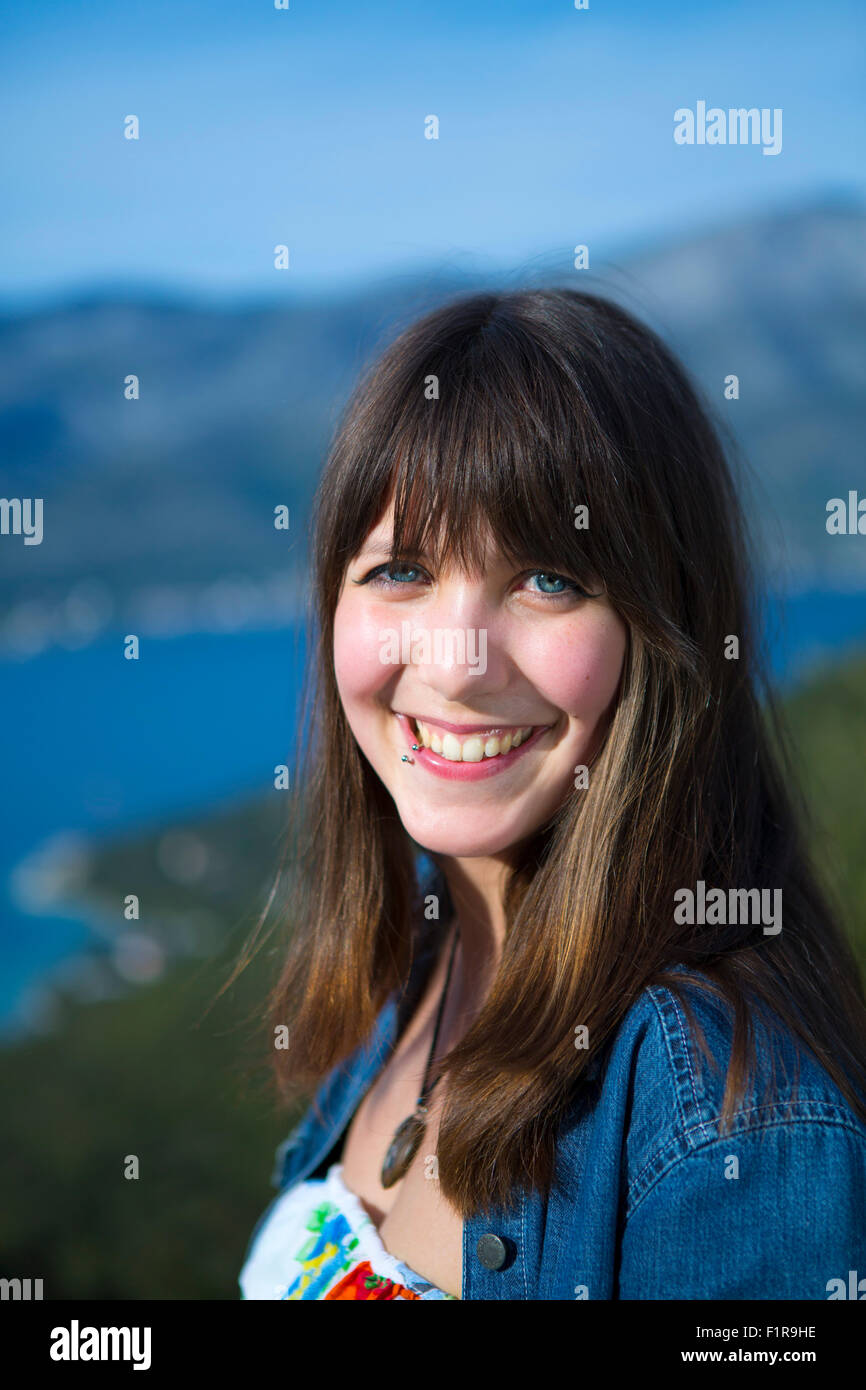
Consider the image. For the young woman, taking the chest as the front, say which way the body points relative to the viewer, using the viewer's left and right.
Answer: facing the viewer and to the left of the viewer
